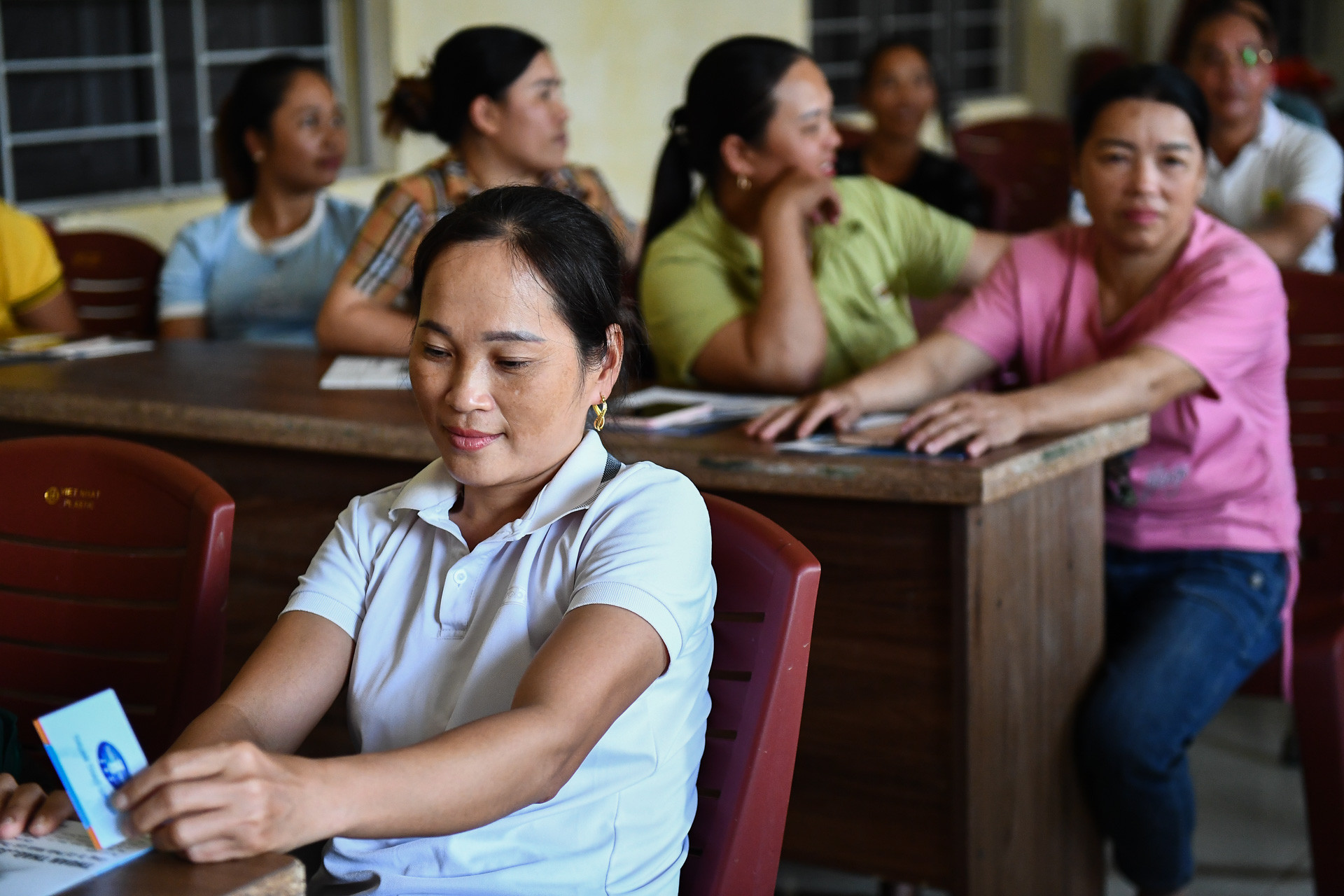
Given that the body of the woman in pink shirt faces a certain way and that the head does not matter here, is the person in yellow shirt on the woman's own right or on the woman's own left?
on the woman's own right

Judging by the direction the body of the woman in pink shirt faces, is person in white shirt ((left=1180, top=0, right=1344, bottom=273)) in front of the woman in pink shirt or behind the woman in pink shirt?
behind
